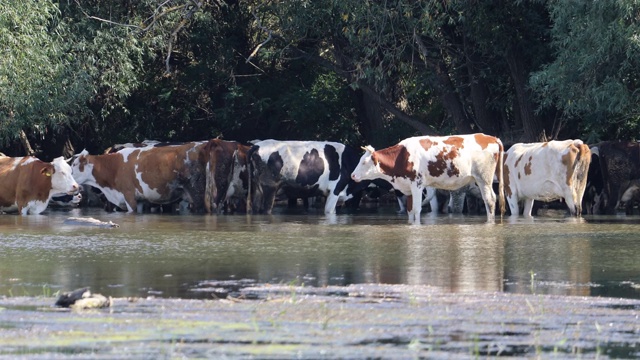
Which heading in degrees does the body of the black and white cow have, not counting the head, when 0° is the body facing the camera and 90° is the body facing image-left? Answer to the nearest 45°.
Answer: approximately 270°

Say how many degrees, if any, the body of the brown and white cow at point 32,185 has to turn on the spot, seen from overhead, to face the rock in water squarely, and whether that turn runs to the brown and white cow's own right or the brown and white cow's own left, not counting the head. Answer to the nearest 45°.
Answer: approximately 90° to the brown and white cow's own right

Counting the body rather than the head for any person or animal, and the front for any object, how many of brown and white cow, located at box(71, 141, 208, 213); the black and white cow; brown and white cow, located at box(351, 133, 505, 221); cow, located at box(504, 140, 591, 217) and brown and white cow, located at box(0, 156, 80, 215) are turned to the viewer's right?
2

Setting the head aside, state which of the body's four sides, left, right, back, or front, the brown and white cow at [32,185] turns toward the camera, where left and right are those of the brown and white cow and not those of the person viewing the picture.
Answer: right

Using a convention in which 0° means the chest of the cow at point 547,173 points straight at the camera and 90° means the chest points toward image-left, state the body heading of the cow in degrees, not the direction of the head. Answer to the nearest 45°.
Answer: approximately 135°

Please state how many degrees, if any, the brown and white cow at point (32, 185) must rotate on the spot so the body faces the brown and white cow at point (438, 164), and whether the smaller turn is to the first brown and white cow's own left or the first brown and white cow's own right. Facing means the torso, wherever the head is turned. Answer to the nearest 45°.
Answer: approximately 45° to the first brown and white cow's own right

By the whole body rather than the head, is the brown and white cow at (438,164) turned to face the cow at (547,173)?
no

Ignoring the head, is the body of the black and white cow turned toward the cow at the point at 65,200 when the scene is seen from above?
no

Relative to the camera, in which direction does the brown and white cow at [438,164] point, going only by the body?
to the viewer's left

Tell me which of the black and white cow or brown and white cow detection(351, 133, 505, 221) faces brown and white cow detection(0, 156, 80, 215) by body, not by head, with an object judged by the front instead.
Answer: brown and white cow detection(351, 133, 505, 221)

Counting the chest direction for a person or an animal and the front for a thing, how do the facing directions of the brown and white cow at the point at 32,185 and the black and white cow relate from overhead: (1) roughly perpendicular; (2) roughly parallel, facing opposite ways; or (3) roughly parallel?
roughly parallel

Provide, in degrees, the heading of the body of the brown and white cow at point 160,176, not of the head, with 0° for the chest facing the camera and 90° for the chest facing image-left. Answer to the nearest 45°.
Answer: approximately 90°
